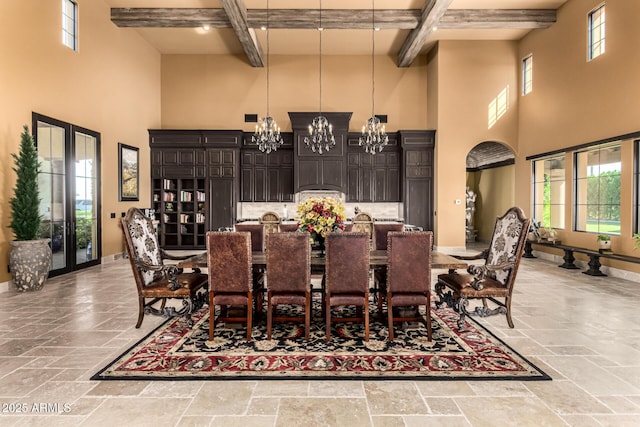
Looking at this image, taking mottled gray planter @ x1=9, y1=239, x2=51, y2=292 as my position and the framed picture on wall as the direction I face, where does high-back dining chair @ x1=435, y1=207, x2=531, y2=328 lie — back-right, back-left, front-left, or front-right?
back-right

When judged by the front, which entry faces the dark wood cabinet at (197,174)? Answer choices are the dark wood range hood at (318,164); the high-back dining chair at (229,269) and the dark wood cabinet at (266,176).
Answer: the high-back dining chair

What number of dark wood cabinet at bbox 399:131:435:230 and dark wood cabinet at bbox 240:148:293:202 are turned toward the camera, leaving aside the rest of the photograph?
2

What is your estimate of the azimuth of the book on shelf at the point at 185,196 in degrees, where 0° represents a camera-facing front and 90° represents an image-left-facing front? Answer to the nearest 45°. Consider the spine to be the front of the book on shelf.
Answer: approximately 0°

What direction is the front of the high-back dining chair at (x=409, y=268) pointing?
away from the camera

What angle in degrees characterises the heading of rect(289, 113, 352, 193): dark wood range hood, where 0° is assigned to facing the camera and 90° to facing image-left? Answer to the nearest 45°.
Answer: approximately 0°

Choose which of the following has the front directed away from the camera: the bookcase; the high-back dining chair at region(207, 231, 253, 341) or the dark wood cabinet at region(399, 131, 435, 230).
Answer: the high-back dining chair

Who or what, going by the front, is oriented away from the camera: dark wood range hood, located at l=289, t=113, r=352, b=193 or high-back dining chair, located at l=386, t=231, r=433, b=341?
the high-back dining chair

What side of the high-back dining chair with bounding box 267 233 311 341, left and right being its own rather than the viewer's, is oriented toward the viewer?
back

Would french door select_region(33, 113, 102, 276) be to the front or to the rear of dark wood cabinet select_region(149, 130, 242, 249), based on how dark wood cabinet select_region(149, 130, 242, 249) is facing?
to the front

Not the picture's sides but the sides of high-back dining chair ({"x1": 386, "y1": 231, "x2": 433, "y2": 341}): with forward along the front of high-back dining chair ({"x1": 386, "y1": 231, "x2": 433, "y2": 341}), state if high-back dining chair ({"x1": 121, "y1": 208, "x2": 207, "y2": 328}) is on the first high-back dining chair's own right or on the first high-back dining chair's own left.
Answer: on the first high-back dining chair's own left
